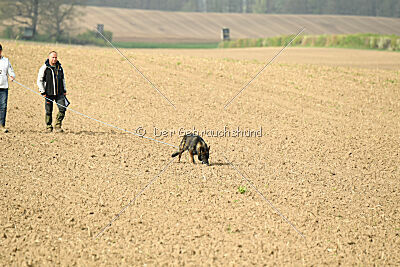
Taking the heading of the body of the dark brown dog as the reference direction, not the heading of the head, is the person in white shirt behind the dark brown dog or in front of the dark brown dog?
behind

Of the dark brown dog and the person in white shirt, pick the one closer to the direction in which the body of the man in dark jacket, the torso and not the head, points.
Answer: the dark brown dog

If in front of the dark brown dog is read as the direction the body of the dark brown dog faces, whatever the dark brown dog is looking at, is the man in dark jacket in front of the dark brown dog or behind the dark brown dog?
behind

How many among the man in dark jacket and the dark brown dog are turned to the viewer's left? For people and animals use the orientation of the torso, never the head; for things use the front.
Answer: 0

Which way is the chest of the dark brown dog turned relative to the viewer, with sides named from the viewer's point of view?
facing the viewer and to the right of the viewer

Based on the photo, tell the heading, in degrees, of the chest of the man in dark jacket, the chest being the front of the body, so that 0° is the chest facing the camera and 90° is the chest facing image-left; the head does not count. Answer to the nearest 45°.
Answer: approximately 315°

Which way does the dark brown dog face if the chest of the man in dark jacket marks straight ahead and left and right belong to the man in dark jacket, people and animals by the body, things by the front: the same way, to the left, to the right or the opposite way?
the same way

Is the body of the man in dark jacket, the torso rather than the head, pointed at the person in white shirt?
no
